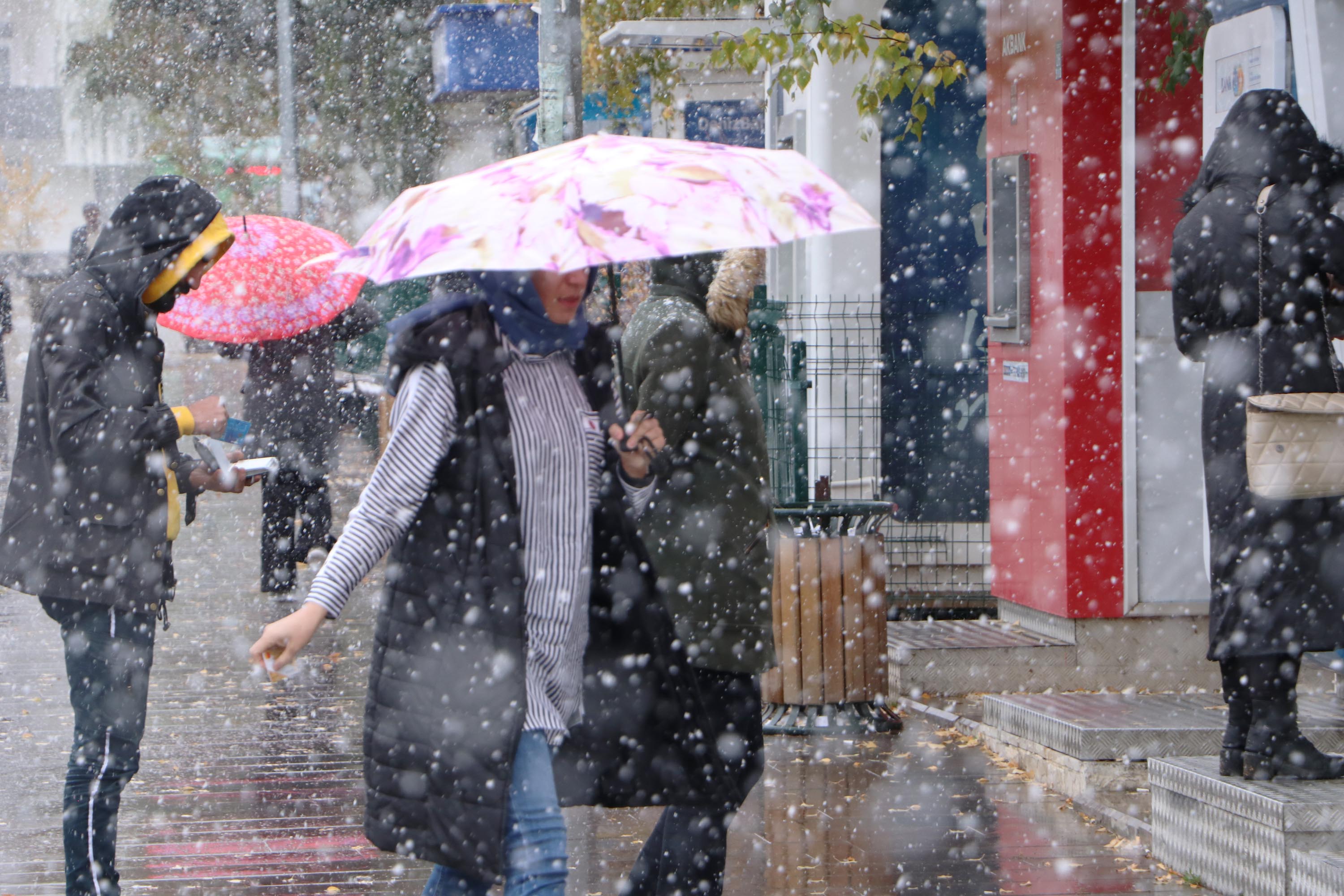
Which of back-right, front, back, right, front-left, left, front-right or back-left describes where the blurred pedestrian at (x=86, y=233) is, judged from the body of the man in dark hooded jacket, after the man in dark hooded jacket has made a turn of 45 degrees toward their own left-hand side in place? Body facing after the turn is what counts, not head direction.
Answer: front-left

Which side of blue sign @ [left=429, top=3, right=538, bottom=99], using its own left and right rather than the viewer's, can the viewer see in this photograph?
front

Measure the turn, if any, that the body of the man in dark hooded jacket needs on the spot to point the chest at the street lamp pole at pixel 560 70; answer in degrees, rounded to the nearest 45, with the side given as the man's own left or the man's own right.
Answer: approximately 45° to the man's own left

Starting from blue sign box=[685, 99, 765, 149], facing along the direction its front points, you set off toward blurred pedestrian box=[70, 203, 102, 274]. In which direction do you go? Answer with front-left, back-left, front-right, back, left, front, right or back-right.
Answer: right

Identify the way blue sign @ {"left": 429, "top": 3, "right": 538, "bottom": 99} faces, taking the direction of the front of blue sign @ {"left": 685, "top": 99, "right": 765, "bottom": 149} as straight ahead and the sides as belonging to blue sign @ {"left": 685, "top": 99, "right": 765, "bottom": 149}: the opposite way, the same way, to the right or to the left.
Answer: the same way

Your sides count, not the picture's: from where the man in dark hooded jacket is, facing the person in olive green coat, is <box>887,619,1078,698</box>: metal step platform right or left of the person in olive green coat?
left

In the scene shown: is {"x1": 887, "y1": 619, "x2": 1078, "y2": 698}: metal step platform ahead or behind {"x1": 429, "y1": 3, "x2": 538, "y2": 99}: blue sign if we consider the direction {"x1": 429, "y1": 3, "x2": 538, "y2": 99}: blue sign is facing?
ahead

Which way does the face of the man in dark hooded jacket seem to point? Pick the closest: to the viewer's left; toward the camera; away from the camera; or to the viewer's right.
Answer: to the viewer's right

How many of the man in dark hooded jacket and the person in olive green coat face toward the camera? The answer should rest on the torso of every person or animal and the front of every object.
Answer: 0

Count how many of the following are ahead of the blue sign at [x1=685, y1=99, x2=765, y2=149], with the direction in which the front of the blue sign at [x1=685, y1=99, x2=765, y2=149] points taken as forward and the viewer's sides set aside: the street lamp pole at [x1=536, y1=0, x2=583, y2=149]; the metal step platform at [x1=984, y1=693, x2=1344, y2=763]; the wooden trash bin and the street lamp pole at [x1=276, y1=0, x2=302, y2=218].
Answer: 3

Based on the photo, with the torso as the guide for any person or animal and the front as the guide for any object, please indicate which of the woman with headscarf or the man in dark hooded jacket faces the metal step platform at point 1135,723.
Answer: the man in dark hooded jacket

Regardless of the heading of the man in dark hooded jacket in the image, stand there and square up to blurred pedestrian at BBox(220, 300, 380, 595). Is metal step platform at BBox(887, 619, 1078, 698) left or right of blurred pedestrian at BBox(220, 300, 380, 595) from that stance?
right
